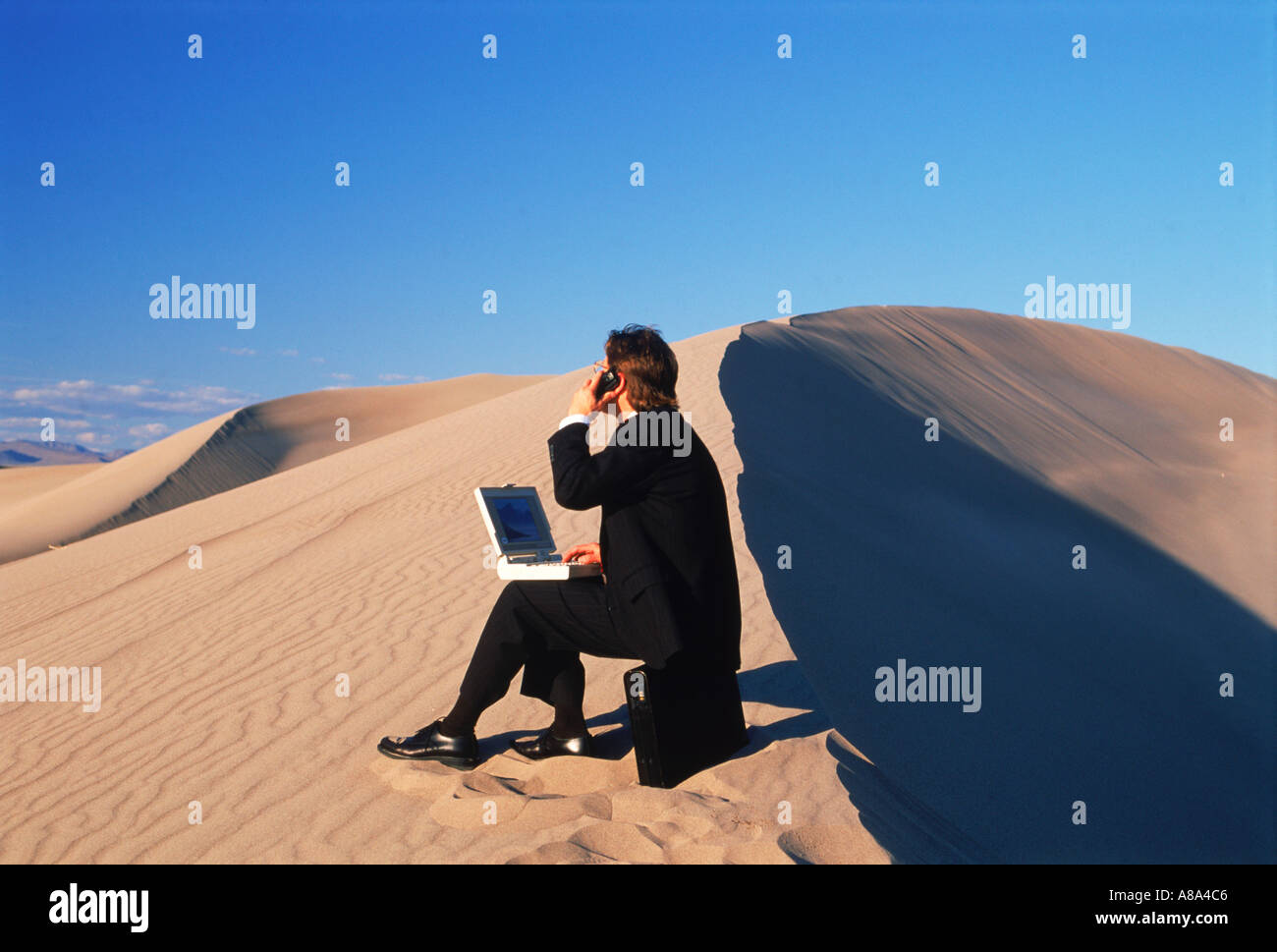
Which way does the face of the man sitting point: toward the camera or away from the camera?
away from the camera

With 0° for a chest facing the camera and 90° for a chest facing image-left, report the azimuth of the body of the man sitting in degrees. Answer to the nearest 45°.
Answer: approximately 90°

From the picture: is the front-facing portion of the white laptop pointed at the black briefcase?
yes

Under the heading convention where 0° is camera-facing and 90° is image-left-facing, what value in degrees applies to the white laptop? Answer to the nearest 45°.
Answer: approximately 315°
